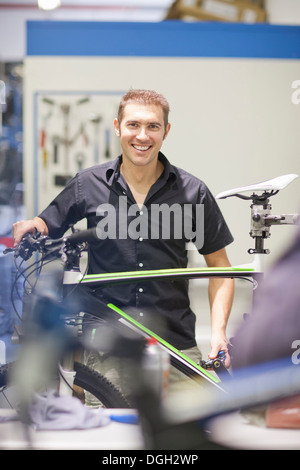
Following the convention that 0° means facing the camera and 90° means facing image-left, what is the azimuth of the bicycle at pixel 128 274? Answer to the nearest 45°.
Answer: approximately 90°

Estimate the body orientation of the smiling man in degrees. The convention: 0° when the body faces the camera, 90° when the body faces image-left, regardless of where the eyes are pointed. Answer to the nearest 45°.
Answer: approximately 0°
